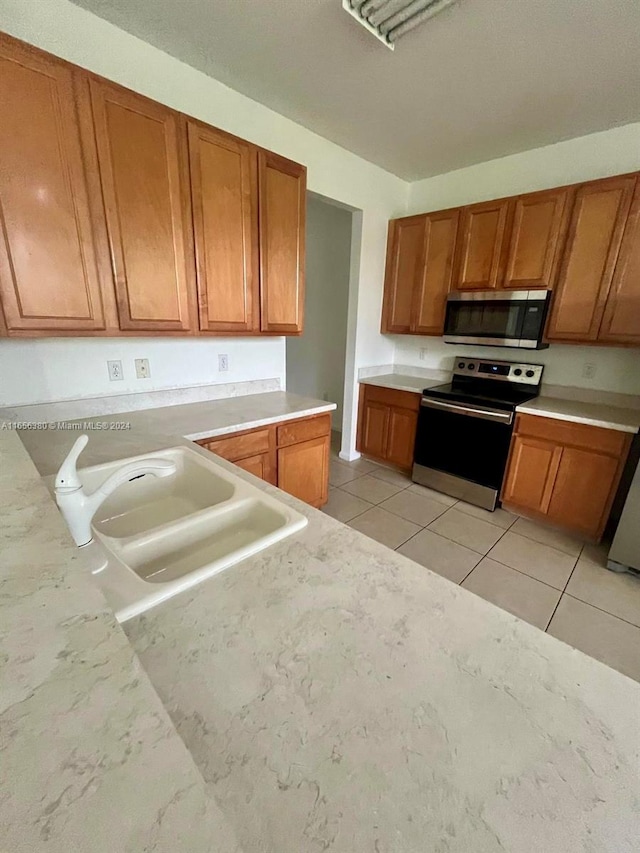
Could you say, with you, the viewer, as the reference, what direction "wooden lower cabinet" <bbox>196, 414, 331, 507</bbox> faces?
facing the viewer and to the right of the viewer

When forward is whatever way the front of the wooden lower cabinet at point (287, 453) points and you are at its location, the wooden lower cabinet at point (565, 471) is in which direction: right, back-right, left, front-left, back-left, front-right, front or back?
front-left

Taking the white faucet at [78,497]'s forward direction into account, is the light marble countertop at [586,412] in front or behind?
in front

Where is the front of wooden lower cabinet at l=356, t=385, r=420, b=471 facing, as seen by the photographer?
facing the viewer and to the left of the viewer

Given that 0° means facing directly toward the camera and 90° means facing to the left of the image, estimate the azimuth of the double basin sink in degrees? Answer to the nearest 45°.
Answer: approximately 225°
